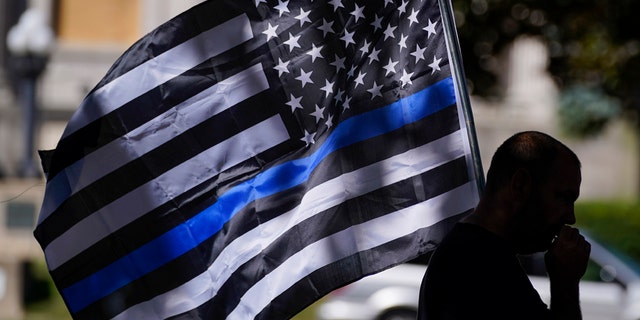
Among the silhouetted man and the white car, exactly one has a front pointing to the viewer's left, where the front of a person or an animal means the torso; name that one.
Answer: the white car

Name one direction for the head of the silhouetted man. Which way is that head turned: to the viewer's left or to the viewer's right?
to the viewer's right

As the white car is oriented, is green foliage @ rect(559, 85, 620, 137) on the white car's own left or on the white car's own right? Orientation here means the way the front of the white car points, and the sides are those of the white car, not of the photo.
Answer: on the white car's own right

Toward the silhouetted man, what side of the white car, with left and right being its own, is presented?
left

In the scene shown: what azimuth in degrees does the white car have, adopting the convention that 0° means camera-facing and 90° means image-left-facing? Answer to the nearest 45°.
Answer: approximately 90°

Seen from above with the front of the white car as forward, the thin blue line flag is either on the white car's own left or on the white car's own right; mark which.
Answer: on the white car's own left

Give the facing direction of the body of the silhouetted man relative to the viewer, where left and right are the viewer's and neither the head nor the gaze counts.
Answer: facing to the right of the viewer

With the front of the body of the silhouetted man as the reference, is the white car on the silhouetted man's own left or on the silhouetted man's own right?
on the silhouetted man's own left

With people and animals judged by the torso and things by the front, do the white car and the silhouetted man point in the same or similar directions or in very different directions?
very different directions

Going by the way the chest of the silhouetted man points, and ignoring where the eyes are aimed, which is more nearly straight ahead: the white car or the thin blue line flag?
the white car

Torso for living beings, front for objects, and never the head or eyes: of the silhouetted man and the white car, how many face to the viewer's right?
1
